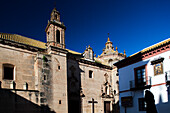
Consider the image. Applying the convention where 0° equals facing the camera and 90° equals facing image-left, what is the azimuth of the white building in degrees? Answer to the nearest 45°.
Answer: approximately 45°

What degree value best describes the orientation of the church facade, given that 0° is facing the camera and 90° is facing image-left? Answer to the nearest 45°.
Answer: approximately 315°
